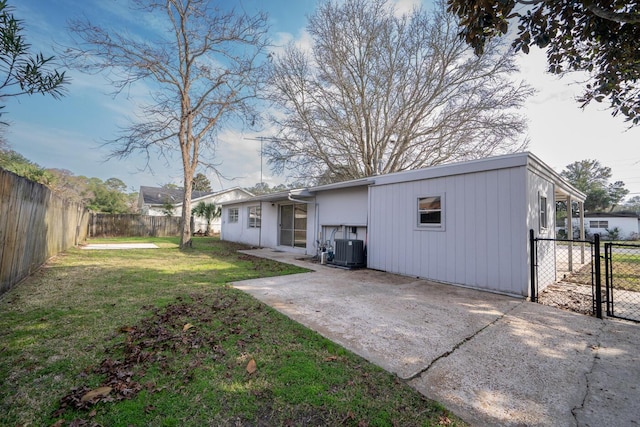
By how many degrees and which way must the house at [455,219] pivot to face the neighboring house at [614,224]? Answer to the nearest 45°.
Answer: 0° — it already faces it

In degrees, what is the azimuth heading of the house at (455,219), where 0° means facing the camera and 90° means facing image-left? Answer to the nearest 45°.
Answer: approximately 225°

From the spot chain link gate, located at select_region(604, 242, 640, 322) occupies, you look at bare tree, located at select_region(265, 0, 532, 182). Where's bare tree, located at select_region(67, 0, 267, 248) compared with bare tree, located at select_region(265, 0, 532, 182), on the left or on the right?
left

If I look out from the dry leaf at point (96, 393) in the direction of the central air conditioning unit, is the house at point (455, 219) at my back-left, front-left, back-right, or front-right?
front-right
